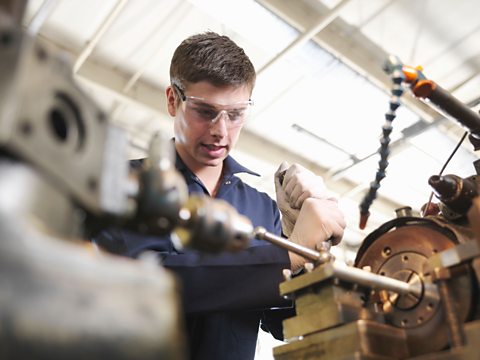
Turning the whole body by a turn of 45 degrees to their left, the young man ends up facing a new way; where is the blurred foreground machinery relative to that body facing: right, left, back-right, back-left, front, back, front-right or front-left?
right

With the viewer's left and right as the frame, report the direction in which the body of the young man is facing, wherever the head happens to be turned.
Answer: facing the viewer and to the right of the viewer

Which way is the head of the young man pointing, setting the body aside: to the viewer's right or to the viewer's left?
to the viewer's right
